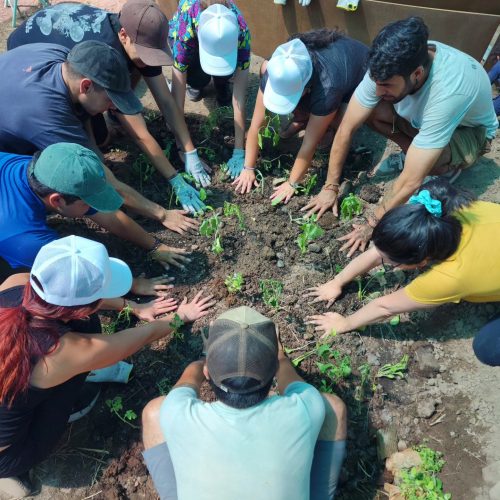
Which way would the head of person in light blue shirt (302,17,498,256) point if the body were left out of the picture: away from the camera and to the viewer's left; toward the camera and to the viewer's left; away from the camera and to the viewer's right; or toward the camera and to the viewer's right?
toward the camera and to the viewer's left

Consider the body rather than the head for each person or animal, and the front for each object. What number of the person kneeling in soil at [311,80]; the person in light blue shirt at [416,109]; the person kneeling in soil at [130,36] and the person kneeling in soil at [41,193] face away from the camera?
0

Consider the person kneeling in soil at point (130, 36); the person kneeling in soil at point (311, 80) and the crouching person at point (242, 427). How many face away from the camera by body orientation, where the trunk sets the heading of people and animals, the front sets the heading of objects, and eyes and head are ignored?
1

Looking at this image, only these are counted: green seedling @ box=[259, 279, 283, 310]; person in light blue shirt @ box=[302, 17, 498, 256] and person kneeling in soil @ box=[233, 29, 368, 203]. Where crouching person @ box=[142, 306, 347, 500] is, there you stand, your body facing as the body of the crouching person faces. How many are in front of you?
3

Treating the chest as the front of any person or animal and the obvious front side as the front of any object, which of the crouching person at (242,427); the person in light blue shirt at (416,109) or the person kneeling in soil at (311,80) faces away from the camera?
the crouching person

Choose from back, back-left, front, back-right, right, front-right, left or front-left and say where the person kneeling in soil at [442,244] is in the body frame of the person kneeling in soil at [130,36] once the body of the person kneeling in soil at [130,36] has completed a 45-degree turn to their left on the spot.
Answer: front-right

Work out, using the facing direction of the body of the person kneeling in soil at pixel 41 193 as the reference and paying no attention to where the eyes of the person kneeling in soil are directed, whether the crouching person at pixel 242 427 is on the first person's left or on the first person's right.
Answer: on the first person's right

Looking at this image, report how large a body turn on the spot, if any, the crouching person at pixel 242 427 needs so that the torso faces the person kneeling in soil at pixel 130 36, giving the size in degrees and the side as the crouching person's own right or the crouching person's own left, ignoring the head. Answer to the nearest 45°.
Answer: approximately 45° to the crouching person's own left

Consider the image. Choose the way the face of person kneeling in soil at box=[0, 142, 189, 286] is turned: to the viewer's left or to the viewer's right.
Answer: to the viewer's right

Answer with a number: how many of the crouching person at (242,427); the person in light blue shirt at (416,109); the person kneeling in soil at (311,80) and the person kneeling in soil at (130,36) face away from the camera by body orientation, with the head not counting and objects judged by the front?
1

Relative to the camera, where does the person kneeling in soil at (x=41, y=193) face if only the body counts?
to the viewer's right

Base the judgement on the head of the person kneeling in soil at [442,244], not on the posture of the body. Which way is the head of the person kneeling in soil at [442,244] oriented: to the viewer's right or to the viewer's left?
to the viewer's left

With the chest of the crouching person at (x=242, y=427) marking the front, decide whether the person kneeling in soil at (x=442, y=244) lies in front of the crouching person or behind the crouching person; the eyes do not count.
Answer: in front

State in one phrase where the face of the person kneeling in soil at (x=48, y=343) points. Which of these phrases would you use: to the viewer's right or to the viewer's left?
to the viewer's right
